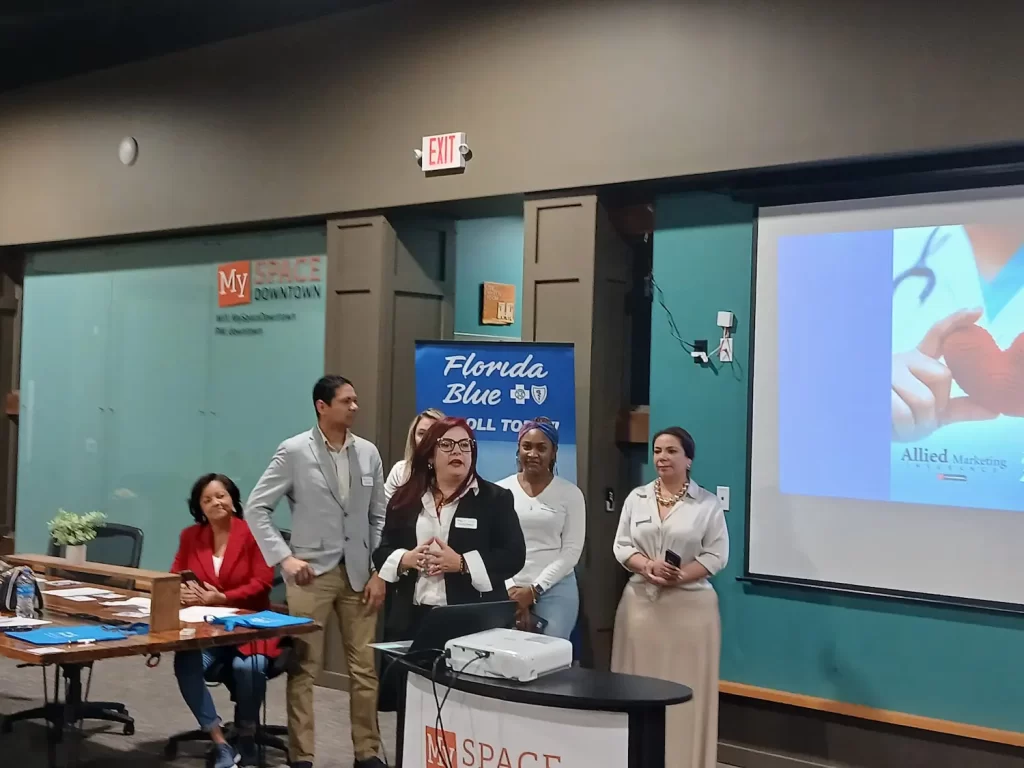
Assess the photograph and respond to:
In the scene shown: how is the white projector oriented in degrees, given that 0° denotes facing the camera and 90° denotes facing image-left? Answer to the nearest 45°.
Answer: approximately 225°

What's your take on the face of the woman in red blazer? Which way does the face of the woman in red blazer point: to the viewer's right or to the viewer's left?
to the viewer's right

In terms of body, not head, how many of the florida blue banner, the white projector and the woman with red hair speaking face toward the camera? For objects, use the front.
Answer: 2

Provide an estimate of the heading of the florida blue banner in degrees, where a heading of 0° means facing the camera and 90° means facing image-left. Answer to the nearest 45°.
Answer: approximately 0°

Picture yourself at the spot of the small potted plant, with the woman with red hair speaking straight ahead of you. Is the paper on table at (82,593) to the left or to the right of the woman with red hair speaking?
right

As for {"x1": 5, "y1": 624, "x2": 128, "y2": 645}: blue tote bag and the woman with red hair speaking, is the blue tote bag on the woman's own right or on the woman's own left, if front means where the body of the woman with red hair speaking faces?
on the woman's own right

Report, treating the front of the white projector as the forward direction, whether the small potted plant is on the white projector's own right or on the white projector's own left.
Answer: on the white projector's own left

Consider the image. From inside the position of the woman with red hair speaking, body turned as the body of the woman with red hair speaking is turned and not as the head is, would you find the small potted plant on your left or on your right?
on your right

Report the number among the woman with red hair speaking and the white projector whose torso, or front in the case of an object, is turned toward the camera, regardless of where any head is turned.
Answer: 1

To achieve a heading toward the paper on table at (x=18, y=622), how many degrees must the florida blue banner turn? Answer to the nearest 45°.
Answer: approximately 45° to its right

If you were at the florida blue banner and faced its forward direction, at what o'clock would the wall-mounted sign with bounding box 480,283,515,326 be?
The wall-mounted sign is roughly at 6 o'clock from the florida blue banner.
